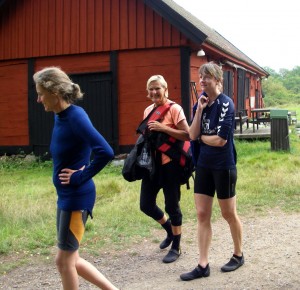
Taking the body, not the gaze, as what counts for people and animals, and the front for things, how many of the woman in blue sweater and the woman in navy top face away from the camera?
0

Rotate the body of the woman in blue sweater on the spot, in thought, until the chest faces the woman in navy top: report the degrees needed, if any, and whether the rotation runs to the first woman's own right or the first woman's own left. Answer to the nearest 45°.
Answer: approximately 135° to the first woman's own right

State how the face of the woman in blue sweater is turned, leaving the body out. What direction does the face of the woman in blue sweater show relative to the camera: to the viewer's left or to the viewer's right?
to the viewer's left

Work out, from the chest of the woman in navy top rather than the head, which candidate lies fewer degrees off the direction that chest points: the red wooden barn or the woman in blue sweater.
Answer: the woman in blue sweater

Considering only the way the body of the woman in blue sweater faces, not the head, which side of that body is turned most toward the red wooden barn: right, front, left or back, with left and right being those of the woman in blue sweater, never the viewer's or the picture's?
right

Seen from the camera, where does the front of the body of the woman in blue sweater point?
to the viewer's left

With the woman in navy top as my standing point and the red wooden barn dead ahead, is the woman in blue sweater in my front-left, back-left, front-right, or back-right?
back-left

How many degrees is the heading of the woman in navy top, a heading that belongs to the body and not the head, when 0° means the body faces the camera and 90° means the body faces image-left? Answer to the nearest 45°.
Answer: approximately 45°
